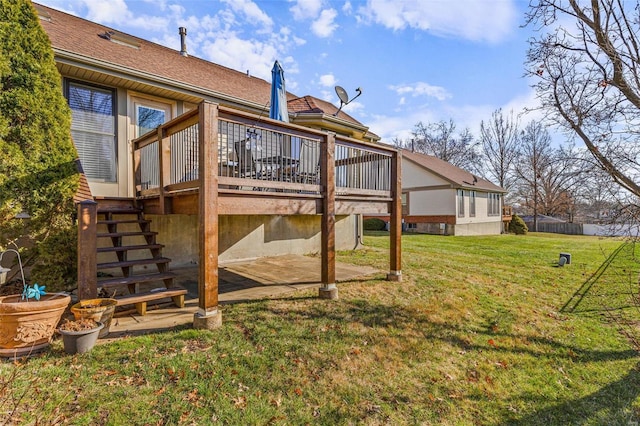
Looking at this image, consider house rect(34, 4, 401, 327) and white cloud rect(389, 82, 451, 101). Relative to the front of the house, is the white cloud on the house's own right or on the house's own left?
on the house's own right

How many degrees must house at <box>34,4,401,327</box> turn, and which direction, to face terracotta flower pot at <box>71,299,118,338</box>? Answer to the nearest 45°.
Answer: approximately 135° to its left

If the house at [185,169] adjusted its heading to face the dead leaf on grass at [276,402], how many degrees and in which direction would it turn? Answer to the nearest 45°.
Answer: approximately 135° to its left

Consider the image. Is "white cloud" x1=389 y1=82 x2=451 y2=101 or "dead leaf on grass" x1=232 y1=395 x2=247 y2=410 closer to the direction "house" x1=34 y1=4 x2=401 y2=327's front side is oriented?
the white cloud

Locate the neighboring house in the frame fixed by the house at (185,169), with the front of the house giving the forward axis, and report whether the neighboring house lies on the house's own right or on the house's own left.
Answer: on the house's own right

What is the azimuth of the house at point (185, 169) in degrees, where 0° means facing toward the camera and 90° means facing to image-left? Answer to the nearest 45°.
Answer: approximately 135°

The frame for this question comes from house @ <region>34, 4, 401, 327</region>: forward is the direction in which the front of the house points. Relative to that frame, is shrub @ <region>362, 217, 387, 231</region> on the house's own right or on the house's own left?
on the house's own right

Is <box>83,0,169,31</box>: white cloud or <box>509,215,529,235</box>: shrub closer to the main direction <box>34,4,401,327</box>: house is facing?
the white cloud

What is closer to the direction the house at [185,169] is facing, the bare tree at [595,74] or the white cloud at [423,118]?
the white cloud
